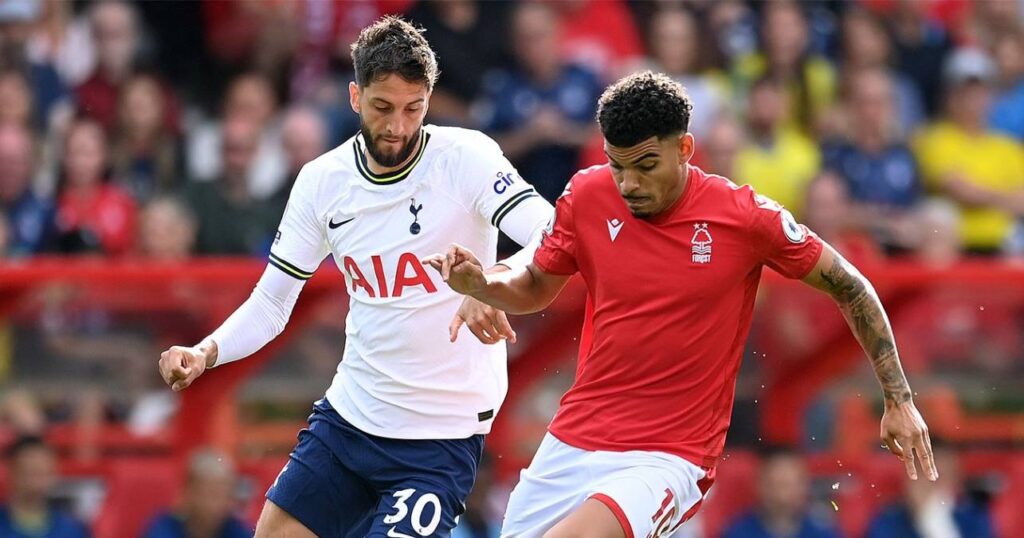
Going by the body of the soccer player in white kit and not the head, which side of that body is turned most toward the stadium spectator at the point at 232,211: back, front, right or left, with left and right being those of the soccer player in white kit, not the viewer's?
back

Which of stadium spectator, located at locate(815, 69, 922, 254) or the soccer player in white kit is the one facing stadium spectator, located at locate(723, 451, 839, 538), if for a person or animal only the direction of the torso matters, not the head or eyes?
stadium spectator, located at locate(815, 69, 922, 254)

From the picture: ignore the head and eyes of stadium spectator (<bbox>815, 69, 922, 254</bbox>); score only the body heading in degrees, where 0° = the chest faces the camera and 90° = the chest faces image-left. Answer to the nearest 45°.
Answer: approximately 0°

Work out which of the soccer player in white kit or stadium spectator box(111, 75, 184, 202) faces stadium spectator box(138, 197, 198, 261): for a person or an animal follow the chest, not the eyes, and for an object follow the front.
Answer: stadium spectator box(111, 75, 184, 202)

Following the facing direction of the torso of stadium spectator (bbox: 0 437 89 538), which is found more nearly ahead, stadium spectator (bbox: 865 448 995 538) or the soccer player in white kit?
the soccer player in white kit

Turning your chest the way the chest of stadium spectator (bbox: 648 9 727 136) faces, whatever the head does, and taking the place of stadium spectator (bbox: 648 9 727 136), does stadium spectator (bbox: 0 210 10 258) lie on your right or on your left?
on your right

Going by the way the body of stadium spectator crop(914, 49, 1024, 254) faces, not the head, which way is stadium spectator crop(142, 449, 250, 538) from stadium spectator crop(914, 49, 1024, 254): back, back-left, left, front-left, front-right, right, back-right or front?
front-right

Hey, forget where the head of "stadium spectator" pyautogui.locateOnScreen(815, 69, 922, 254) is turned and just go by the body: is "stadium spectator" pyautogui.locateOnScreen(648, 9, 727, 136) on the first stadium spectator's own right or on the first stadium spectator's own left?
on the first stadium spectator's own right
